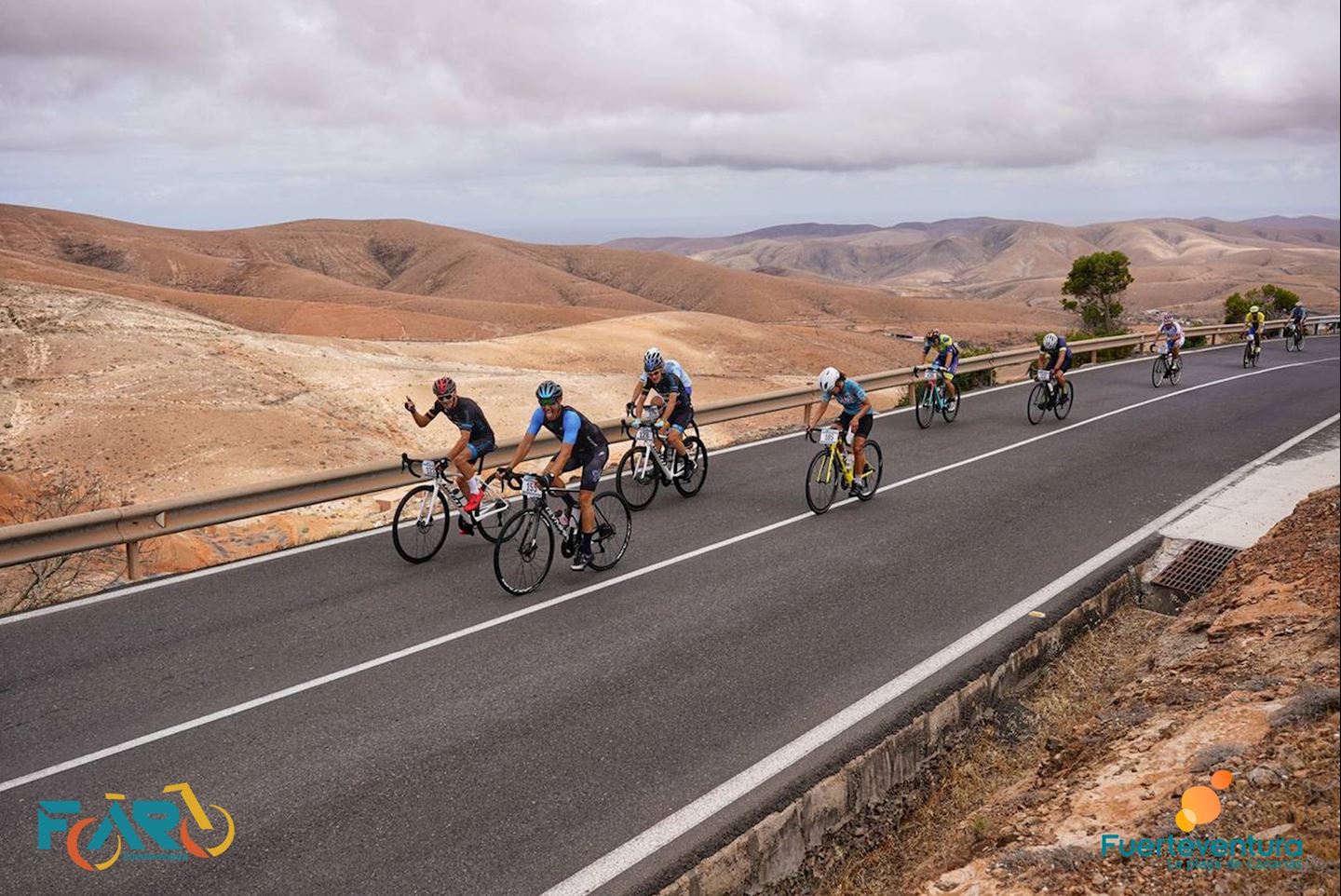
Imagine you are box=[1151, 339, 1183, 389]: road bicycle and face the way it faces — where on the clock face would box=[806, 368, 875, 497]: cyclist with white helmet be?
The cyclist with white helmet is roughly at 11 o'clock from the road bicycle.

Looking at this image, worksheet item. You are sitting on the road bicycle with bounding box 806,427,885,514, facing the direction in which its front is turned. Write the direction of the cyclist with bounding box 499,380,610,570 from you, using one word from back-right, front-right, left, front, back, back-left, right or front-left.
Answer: front

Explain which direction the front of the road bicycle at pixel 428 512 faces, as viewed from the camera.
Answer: facing the viewer and to the left of the viewer

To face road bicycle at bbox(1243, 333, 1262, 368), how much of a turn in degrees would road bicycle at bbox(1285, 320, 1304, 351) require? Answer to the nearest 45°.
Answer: approximately 45° to its left

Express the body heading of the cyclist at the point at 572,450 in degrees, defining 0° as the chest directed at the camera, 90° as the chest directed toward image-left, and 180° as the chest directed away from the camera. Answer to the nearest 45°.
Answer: approximately 45°

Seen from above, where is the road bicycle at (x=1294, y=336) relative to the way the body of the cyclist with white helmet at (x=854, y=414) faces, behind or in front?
behind

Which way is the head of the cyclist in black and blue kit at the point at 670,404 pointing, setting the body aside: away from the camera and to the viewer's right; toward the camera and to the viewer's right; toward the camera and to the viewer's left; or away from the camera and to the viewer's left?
toward the camera and to the viewer's left

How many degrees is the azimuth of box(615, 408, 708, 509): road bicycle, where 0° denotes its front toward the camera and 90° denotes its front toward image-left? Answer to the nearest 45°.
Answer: approximately 45°

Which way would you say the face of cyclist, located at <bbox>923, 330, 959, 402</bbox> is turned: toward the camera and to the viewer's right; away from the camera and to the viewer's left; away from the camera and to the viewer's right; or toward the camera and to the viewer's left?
toward the camera and to the viewer's left

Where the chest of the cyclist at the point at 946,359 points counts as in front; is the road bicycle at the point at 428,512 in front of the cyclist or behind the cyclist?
in front

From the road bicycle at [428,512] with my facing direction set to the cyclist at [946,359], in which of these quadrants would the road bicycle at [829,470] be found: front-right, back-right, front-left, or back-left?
front-right

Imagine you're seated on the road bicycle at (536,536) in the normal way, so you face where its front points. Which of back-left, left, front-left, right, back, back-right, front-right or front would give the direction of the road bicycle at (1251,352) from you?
back

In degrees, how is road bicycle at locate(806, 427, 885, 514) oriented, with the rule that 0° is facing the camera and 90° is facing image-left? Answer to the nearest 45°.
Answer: approximately 45°

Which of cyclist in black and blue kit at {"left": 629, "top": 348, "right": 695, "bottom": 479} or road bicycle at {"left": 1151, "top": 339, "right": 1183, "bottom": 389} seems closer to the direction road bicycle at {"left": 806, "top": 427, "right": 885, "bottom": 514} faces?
the cyclist in black and blue kit

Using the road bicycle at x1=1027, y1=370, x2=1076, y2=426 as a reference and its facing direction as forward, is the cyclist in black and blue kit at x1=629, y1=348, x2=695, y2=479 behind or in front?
in front

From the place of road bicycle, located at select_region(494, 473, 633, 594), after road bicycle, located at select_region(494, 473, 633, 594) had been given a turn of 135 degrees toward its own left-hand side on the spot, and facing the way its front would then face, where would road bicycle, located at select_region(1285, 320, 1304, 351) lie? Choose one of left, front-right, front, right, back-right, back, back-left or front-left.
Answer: front-left

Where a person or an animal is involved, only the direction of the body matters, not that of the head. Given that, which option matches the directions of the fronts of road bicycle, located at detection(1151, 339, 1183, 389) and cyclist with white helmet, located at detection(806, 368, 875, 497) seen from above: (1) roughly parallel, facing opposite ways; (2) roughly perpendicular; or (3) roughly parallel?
roughly parallel

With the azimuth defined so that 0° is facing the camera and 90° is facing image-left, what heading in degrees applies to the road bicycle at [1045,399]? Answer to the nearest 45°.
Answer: approximately 45°

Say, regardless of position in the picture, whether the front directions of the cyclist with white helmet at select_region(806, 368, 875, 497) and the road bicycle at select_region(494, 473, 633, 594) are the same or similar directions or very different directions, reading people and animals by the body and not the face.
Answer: same or similar directions
